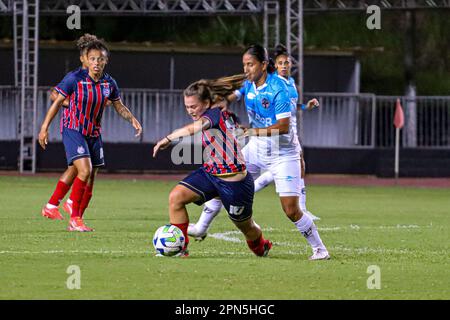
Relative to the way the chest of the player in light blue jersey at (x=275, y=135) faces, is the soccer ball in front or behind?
in front

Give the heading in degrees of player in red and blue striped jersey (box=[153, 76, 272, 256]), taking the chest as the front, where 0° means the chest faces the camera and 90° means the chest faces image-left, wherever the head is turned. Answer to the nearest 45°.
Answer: approximately 45°

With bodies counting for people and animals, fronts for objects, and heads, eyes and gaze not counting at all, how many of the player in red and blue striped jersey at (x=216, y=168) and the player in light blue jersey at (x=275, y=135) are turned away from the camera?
0

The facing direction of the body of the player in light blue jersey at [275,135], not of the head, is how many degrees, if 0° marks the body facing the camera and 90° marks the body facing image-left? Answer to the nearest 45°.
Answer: approximately 45°

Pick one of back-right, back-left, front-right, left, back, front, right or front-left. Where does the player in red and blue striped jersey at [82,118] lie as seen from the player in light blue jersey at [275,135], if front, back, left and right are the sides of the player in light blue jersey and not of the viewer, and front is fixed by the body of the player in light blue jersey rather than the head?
right

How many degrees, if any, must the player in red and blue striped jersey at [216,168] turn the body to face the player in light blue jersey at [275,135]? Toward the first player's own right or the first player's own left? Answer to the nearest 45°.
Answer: approximately 180°

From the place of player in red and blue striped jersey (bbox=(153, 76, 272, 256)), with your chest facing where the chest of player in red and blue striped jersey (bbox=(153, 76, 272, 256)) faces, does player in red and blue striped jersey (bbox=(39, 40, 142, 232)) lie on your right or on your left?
on your right
